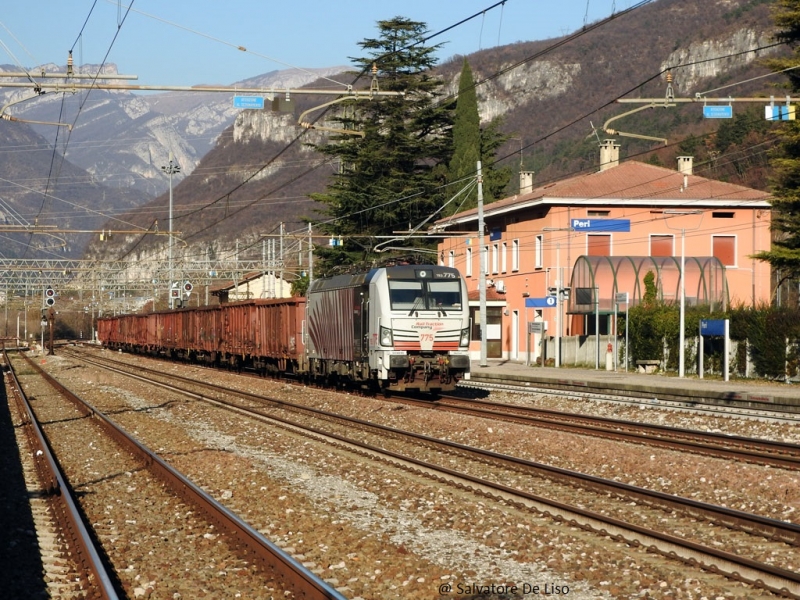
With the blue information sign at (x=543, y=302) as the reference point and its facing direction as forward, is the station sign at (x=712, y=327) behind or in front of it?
in front

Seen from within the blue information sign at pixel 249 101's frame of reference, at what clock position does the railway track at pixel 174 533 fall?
The railway track is roughly at 12 o'clock from the blue information sign.

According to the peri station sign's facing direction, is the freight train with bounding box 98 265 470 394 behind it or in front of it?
in front

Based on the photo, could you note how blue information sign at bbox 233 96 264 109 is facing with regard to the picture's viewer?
facing the viewer

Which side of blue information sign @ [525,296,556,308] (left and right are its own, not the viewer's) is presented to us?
front

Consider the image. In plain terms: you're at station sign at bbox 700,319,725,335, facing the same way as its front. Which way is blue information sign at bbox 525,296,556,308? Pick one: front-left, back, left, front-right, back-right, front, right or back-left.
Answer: back-right

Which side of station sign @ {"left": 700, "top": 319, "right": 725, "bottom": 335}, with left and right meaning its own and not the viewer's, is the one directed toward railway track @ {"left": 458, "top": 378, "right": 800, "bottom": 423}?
front

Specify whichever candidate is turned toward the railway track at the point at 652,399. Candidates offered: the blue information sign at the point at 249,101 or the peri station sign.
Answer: the peri station sign

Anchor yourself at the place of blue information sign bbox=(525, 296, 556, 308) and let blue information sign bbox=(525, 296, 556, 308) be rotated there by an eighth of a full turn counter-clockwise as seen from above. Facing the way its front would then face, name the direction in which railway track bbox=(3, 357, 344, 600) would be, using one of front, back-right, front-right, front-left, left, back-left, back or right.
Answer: front-right

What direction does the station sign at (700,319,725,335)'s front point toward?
toward the camera
